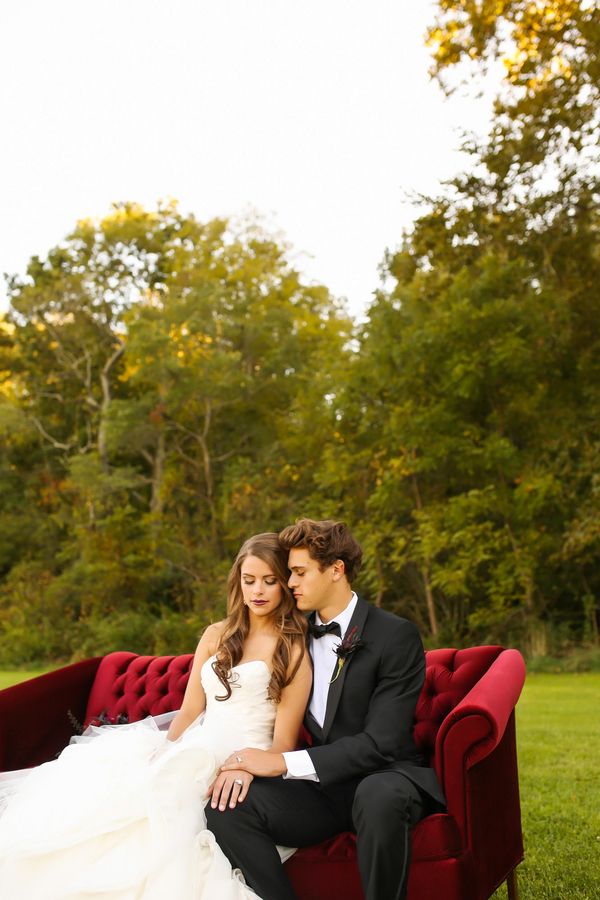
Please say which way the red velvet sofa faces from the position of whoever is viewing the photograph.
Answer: facing the viewer and to the left of the viewer

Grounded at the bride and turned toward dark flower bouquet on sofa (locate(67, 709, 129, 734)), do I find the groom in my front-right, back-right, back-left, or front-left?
back-right

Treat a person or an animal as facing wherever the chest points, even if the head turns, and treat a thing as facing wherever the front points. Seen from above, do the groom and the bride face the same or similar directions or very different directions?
same or similar directions

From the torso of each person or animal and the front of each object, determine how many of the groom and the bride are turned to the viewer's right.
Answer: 0

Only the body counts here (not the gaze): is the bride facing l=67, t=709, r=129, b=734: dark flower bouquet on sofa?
no

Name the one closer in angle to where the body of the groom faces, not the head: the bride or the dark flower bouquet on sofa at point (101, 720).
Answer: the bride

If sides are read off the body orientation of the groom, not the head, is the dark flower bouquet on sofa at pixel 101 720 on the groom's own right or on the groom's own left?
on the groom's own right

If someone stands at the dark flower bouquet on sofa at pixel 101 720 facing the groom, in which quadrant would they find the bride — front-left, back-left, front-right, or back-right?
front-right

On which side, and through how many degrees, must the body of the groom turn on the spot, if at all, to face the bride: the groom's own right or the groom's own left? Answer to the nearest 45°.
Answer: approximately 45° to the groom's own right

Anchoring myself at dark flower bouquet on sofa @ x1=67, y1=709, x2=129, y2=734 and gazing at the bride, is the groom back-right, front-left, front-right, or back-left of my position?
front-left
